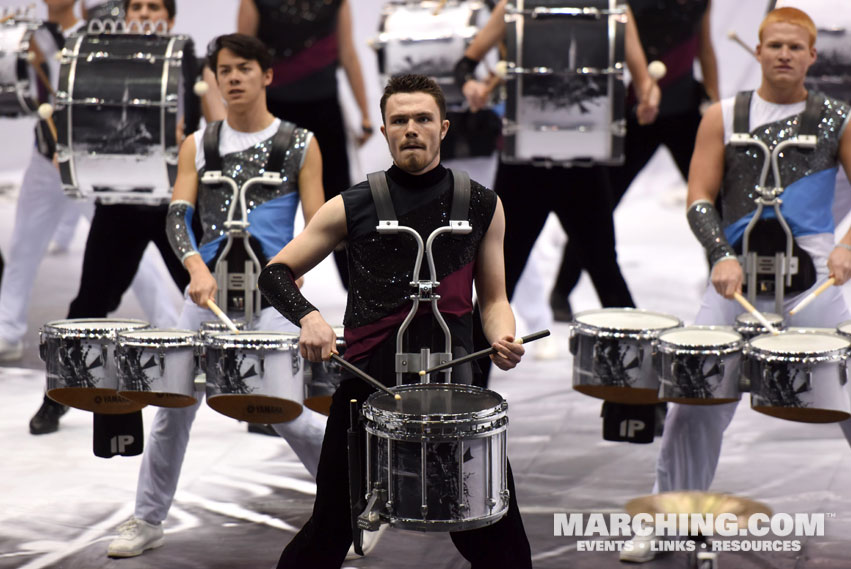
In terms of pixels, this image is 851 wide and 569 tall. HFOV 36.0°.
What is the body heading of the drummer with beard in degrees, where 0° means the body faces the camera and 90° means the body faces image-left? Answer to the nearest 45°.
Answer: approximately 0°

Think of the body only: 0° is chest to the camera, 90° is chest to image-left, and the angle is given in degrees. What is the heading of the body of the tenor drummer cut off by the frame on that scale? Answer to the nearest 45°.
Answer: approximately 0°

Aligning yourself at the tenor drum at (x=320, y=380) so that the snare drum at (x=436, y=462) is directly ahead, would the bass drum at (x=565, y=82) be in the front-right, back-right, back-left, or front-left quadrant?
back-left

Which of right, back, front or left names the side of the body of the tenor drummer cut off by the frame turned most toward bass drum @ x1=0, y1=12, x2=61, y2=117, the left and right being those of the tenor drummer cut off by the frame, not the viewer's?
right

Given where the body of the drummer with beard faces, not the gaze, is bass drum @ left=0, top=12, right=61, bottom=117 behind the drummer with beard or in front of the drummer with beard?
behind

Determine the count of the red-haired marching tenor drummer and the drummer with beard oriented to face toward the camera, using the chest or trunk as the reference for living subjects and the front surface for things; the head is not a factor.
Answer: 2

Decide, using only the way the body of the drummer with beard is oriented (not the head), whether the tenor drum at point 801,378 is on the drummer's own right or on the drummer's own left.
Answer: on the drummer's own left

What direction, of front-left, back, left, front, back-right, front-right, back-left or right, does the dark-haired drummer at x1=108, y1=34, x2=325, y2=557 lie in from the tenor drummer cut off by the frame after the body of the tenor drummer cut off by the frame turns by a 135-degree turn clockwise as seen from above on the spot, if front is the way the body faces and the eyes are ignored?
front-left

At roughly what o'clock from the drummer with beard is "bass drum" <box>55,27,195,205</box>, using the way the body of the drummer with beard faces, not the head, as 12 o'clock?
The bass drum is roughly at 5 o'clock from the drummer with beard.

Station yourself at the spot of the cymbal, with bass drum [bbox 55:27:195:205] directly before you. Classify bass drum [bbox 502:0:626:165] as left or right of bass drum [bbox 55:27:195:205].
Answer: right
